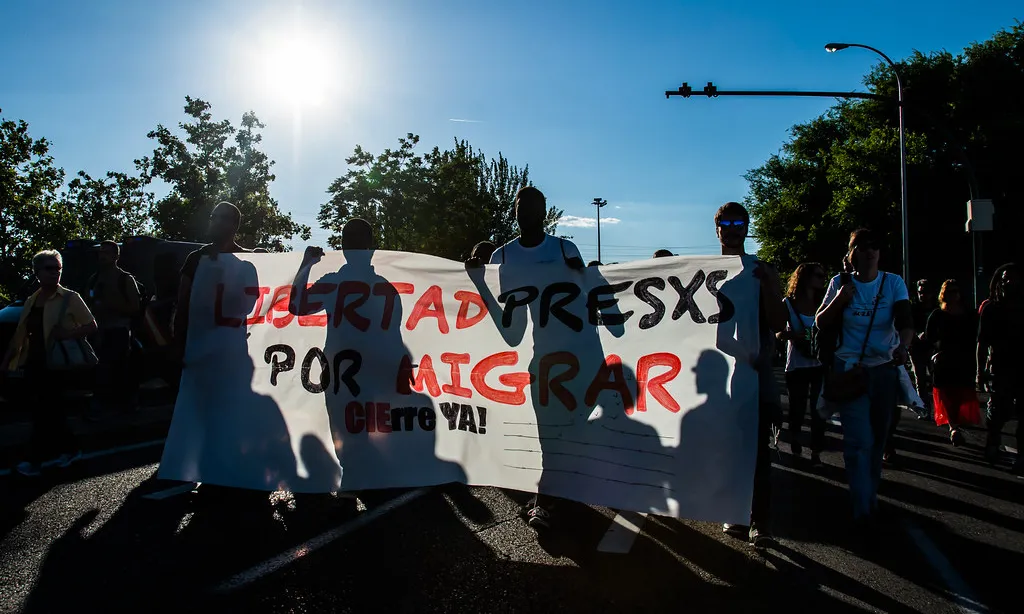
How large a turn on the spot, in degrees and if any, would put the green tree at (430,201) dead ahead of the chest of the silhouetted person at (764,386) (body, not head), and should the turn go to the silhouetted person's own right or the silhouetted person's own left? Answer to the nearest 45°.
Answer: approximately 135° to the silhouetted person's own right

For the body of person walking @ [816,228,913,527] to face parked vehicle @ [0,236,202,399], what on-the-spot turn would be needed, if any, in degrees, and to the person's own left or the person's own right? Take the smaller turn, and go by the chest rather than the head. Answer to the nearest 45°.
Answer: approximately 90° to the person's own right

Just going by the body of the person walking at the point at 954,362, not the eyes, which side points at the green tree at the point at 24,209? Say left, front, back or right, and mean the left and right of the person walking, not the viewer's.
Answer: right

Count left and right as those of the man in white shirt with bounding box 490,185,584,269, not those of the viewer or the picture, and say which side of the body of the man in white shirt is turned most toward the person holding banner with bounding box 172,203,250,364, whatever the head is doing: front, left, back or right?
right

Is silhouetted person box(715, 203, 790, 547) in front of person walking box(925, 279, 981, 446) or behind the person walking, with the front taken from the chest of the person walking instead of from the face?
in front
